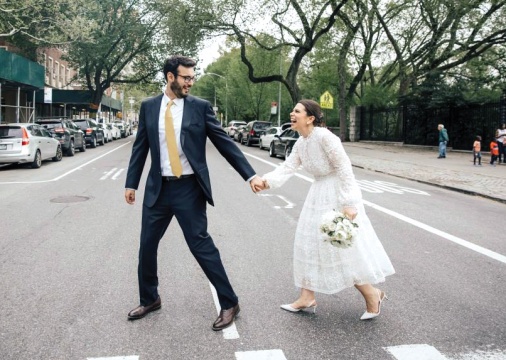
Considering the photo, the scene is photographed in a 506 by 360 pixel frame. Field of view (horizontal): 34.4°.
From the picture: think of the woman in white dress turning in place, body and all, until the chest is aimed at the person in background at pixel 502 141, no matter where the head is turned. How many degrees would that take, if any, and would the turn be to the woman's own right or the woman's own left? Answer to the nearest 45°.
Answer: approximately 90° to the woman's own right

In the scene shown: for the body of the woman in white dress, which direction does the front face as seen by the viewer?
to the viewer's left

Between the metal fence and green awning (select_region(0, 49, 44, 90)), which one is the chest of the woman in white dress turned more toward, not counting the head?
the green awning
